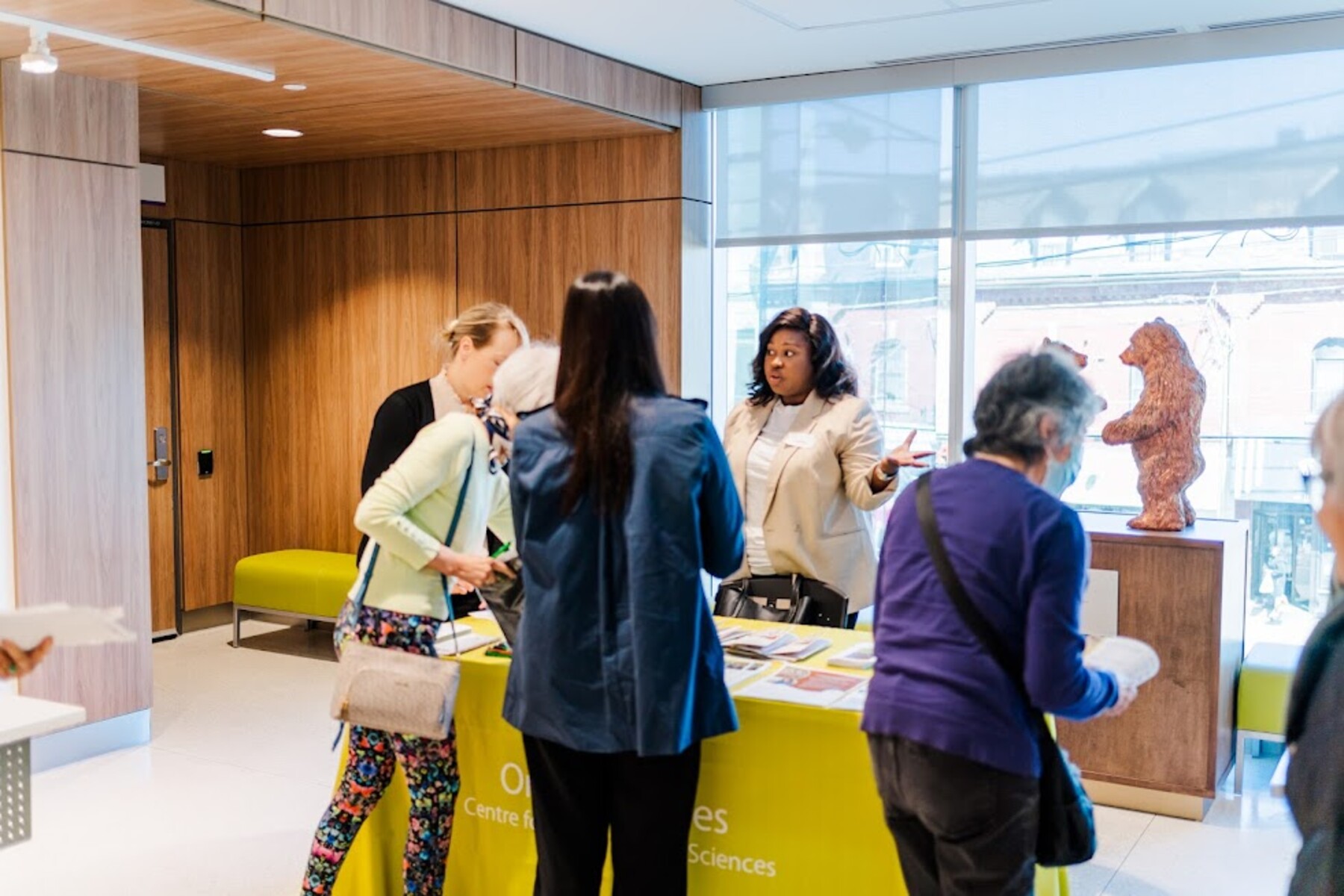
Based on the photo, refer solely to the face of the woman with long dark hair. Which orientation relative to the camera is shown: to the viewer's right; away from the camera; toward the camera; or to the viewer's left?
away from the camera

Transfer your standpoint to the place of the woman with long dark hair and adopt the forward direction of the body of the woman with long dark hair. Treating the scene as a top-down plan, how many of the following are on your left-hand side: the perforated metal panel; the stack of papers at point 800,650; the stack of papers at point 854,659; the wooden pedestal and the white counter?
2

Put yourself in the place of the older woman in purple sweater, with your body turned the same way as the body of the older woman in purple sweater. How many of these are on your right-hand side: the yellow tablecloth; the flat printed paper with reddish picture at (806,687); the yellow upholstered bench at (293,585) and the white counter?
0

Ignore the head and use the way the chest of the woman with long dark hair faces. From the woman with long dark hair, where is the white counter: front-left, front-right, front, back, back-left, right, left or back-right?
left

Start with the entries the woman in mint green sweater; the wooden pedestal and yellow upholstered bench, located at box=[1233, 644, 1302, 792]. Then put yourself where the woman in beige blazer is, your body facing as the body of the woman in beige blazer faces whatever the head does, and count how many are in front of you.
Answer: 1

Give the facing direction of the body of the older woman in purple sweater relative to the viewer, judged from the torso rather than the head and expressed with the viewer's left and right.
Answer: facing away from the viewer and to the right of the viewer

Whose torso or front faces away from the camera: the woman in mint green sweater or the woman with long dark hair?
the woman with long dark hair

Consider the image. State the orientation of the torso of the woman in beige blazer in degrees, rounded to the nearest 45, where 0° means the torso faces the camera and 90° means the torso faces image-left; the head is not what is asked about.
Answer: approximately 45°

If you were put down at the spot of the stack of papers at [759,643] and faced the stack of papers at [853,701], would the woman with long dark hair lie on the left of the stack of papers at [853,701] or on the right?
right

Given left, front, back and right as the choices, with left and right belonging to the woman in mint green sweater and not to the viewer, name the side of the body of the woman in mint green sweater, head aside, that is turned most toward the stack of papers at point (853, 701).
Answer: front

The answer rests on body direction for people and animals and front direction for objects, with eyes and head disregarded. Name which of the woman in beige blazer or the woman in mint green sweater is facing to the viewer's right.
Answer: the woman in mint green sweater

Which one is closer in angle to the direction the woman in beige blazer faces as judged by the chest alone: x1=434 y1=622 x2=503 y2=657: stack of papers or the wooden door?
the stack of papers

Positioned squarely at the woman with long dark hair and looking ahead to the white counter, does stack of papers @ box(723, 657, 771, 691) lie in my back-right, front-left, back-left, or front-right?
back-right

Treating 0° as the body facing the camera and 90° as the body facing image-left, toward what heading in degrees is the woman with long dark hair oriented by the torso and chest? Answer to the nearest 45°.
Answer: approximately 180°

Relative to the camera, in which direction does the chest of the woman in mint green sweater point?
to the viewer's right
